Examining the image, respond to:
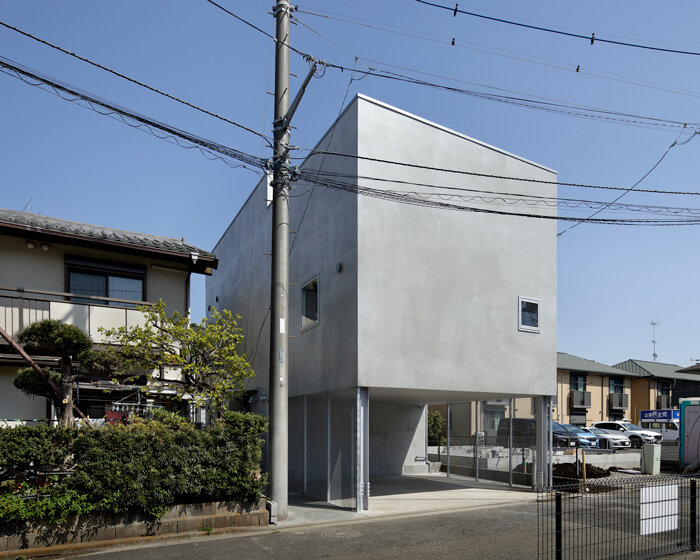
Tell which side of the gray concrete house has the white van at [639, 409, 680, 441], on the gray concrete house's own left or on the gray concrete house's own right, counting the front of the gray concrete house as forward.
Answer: on the gray concrete house's own left

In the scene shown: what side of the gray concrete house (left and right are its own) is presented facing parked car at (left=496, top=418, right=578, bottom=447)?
left

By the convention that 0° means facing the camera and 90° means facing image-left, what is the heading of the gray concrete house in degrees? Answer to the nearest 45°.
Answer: approximately 315°

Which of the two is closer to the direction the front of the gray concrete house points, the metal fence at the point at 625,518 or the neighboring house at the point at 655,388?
the metal fence
